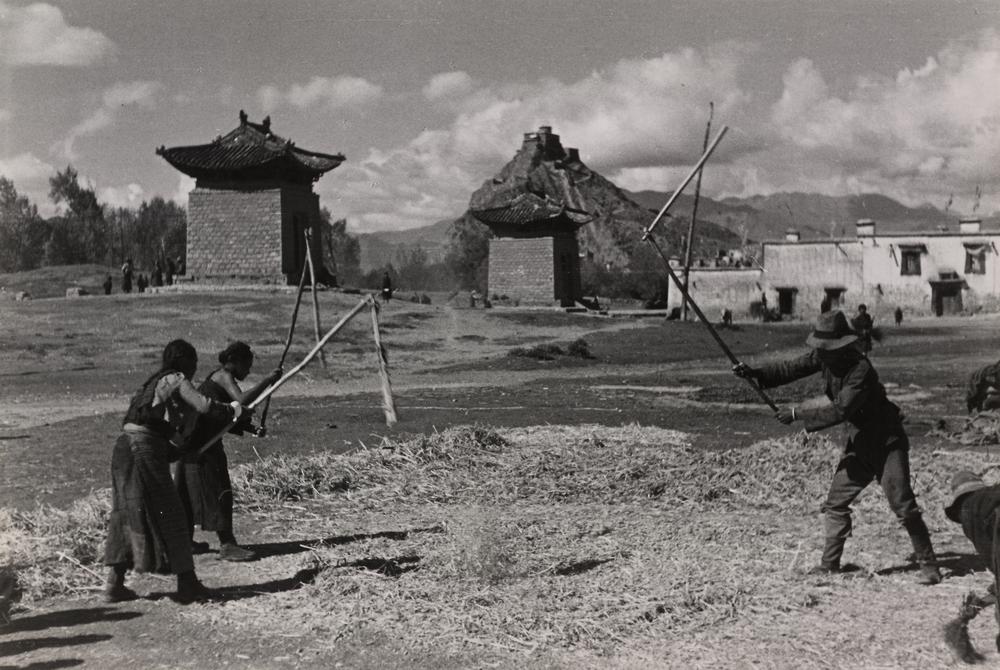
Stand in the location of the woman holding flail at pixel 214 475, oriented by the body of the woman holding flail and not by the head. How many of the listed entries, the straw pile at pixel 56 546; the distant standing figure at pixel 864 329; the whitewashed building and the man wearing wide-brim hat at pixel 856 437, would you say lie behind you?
1

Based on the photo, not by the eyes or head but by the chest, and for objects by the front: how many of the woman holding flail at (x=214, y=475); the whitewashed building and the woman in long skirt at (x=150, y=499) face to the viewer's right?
2

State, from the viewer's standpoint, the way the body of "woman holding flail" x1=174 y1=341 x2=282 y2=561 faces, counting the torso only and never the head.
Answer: to the viewer's right

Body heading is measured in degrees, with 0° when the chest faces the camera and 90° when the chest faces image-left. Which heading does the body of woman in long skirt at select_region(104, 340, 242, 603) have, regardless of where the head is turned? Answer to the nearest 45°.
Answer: approximately 270°

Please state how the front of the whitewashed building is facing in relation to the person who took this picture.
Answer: facing the viewer

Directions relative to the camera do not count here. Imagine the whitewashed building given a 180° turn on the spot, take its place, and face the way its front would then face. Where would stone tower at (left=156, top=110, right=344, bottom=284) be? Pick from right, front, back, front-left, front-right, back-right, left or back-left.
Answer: back-left

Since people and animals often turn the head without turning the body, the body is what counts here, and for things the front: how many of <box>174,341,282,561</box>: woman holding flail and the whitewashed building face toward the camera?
1

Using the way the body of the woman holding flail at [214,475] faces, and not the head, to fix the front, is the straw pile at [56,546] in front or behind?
behind

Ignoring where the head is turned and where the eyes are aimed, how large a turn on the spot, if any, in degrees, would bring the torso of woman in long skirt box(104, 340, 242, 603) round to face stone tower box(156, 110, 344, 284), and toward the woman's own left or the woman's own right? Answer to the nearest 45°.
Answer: approximately 90° to the woman's own left

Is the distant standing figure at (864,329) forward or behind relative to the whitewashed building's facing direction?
forward

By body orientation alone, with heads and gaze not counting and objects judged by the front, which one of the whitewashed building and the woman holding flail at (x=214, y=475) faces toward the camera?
the whitewashed building

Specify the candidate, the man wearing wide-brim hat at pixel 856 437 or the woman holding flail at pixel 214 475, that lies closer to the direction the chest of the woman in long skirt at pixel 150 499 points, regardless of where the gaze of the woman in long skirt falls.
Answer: the man wearing wide-brim hat

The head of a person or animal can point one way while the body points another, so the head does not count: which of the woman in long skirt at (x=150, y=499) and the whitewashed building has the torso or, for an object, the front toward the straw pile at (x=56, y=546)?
the whitewashed building
